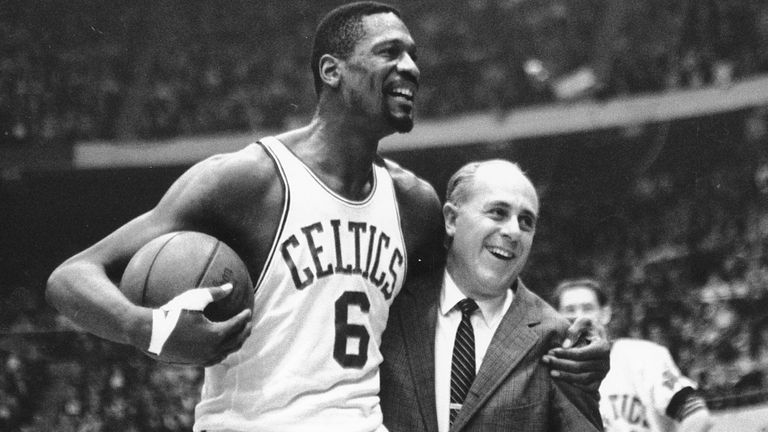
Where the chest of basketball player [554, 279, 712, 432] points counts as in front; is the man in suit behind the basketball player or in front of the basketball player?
in front

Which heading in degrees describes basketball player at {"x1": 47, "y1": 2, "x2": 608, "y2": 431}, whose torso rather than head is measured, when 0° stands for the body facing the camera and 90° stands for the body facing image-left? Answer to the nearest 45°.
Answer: approximately 315°

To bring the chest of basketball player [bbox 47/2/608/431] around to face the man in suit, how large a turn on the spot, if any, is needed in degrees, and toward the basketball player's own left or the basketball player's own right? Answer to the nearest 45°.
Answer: approximately 90° to the basketball player's own left

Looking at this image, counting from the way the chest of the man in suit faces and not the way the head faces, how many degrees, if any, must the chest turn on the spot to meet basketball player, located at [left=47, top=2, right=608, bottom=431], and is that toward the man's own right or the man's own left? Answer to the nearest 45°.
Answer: approximately 45° to the man's own right

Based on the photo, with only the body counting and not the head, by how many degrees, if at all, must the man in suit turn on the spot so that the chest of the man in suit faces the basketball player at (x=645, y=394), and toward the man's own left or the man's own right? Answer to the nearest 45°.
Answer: approximately 135° to the man's own left

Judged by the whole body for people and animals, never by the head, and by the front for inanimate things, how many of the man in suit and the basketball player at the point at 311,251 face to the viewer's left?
0

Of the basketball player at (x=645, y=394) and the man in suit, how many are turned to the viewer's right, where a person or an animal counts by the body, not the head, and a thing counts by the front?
0

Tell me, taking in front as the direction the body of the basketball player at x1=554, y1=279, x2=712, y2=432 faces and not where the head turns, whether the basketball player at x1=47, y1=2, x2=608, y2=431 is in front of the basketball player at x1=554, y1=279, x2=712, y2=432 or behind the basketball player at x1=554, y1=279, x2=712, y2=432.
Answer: in front
